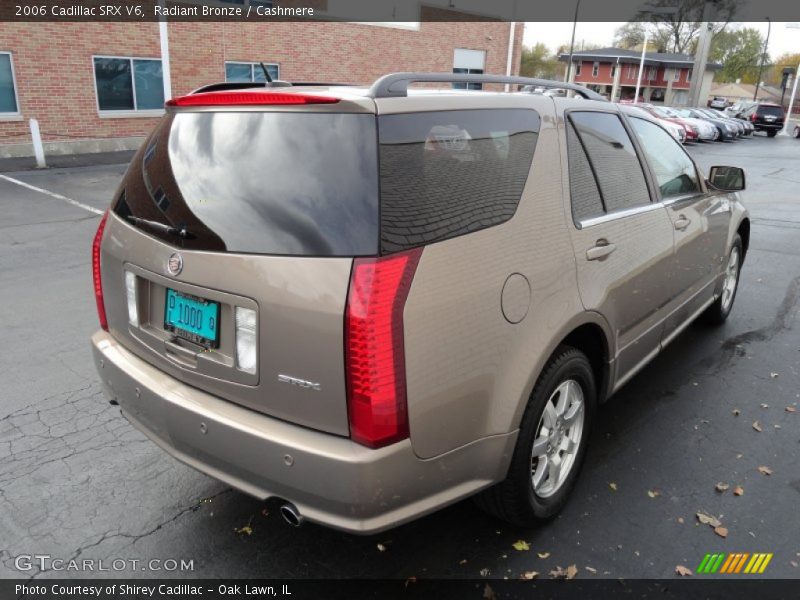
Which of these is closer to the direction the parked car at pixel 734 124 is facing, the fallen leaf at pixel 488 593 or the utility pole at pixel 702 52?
the fallen leaf

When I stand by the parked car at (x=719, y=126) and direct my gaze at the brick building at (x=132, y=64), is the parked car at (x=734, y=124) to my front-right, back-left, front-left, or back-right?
back-right

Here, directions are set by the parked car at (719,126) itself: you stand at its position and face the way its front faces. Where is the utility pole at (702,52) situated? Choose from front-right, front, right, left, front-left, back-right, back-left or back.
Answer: back-left

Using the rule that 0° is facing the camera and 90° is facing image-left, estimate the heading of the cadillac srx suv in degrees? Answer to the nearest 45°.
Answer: approximately 225°

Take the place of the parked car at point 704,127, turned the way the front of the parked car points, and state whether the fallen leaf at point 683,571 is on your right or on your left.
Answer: on your right
